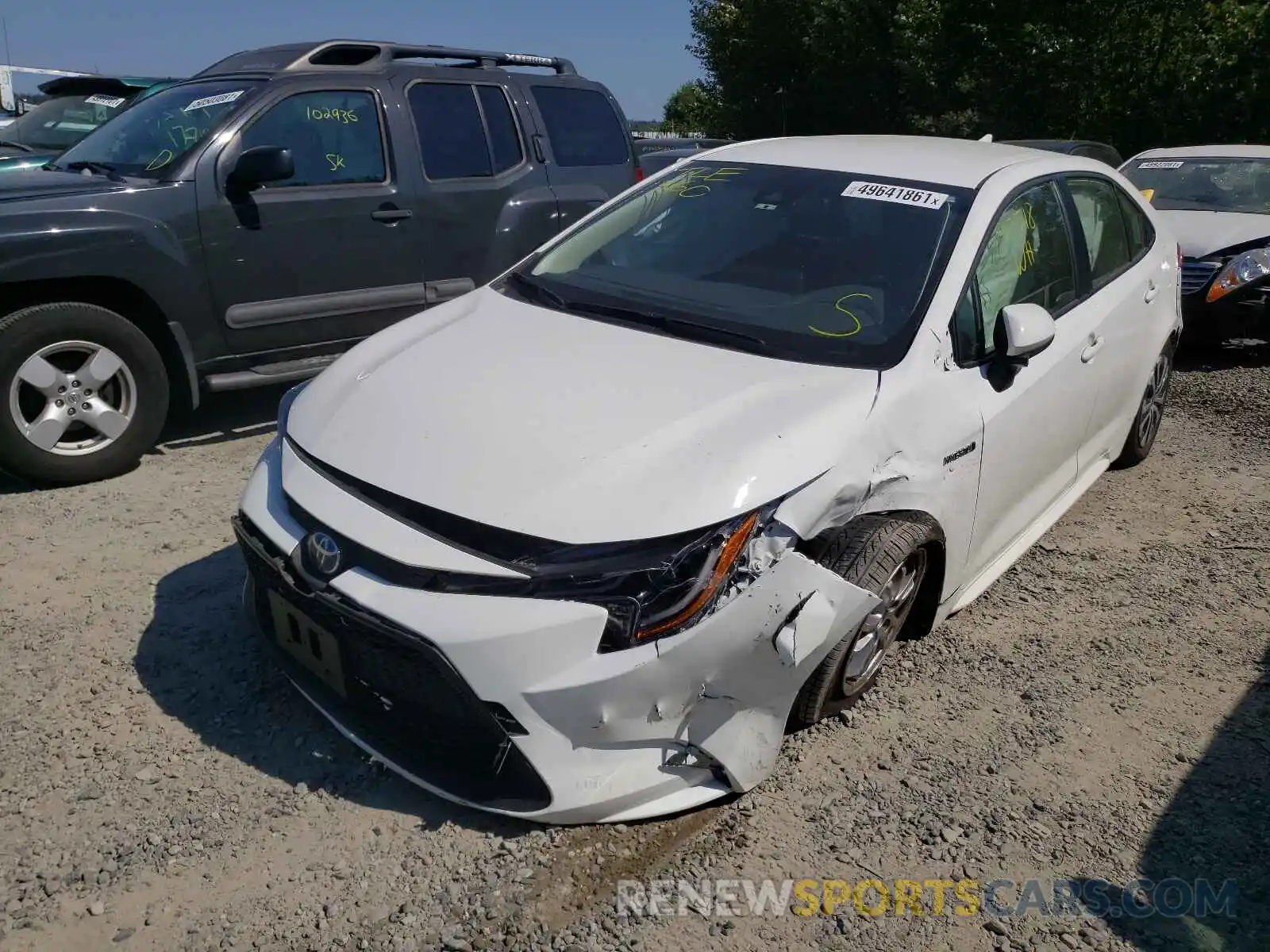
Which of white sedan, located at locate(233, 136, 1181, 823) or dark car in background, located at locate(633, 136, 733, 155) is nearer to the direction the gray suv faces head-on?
the white sedan

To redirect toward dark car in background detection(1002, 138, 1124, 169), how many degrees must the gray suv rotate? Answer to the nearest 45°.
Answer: approximately 180°

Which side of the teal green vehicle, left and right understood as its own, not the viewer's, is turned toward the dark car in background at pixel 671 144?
back

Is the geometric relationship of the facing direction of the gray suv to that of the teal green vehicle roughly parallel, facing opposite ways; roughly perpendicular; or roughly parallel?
roughly parallel

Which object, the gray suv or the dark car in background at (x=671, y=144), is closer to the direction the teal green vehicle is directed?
the gray suv

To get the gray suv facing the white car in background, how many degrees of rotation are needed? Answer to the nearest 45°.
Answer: approximately 135° to its left

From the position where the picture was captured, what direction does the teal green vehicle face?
facing the viewer and to the left of the viewer

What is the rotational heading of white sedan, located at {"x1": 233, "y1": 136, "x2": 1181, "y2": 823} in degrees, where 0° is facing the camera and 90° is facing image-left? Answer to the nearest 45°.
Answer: approximately 45°

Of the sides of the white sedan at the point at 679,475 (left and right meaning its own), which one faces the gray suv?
right

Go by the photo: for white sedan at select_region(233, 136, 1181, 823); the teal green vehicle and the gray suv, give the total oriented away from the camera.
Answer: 0

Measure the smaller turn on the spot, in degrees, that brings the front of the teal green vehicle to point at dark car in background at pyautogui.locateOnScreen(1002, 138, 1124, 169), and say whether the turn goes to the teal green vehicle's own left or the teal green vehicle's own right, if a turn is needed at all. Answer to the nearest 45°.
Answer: approximately 135° to the teal green vehicle's own left

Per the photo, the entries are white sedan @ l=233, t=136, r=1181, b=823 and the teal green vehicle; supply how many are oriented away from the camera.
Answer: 0
